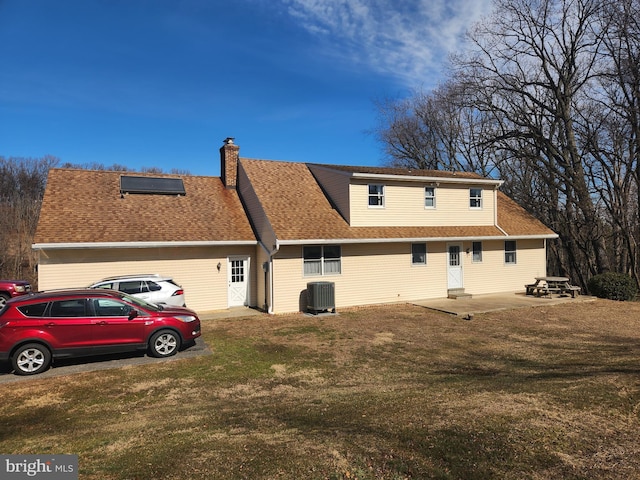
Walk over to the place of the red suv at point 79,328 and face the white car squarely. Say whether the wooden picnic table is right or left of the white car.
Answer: right

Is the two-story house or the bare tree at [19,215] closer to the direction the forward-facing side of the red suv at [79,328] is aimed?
the two-story house

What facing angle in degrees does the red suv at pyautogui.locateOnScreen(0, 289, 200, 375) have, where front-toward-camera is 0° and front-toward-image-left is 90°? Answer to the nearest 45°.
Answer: approximately 270°

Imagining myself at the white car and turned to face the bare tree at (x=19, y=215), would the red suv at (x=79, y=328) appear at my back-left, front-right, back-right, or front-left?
back-left

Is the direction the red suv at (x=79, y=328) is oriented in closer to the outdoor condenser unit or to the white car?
the outdoor condenser unit

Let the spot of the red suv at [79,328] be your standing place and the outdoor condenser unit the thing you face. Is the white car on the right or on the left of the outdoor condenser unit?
left

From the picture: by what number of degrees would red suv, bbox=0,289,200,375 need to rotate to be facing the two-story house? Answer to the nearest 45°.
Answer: approximately 45° to its left

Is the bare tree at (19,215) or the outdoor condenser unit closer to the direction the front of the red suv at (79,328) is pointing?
the outdoor condenser unit

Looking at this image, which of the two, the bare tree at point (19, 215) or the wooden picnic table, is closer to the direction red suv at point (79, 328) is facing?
the wooden picnic table
